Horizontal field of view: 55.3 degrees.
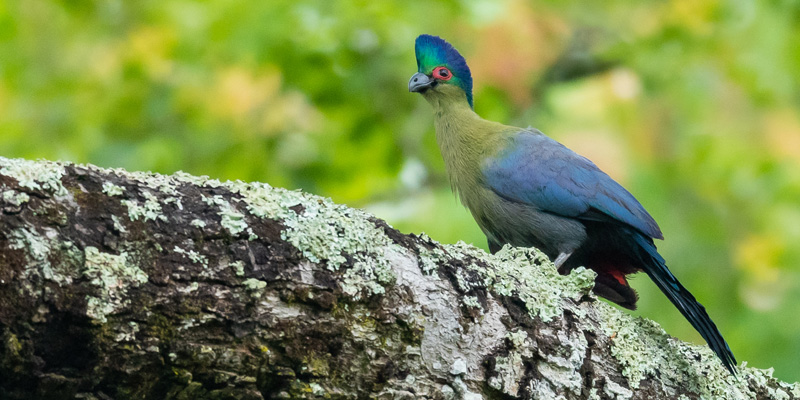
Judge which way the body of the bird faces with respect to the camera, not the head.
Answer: to the viewer's left
